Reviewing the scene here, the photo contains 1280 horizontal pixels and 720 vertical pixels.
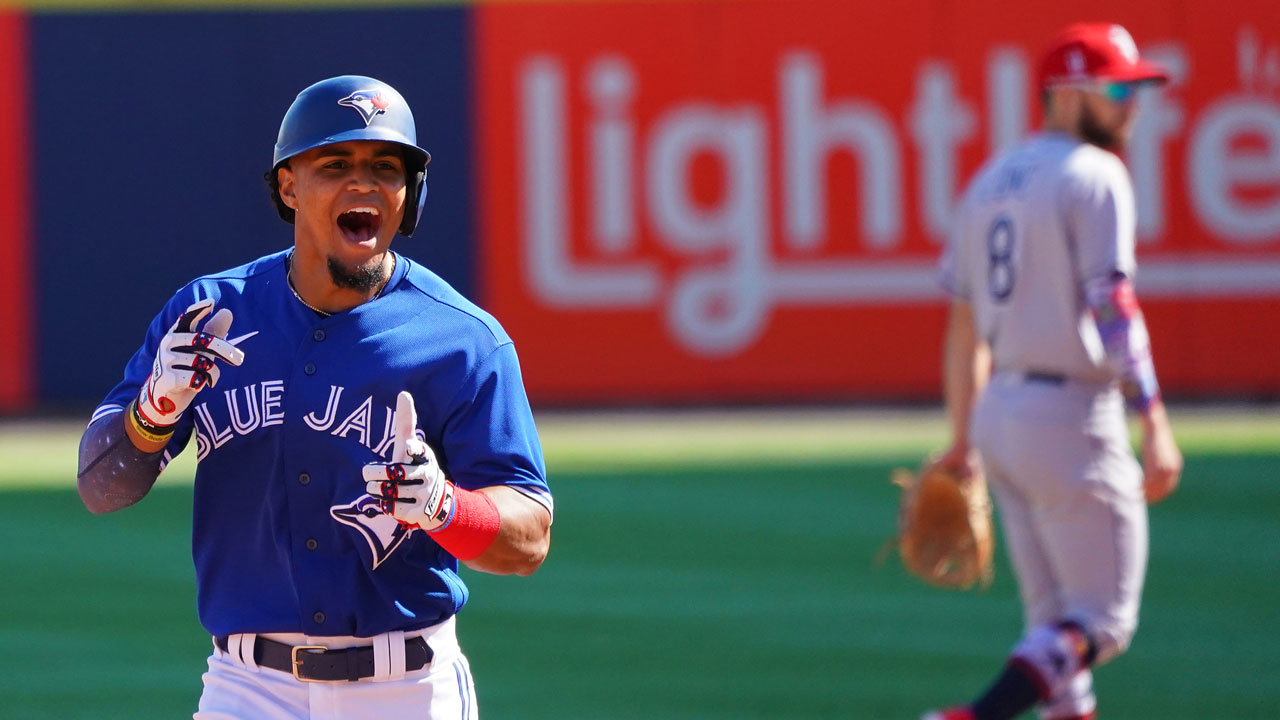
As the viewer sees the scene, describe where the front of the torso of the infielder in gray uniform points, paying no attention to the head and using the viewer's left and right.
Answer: facing away from the viewer and to the right of the viewer

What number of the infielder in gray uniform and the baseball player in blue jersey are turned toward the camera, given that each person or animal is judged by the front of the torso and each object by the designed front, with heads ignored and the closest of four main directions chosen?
1

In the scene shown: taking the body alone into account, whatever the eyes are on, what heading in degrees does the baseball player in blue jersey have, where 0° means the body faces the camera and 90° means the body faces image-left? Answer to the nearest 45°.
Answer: approximately 0°

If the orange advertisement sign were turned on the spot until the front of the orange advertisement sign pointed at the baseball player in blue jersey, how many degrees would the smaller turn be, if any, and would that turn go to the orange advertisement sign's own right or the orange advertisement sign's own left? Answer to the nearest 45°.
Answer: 0° — it already faces them

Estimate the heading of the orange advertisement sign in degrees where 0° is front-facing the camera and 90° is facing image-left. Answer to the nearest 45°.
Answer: approximately 0°

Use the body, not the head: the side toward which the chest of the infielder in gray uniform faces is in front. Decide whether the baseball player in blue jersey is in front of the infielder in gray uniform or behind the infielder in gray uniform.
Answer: behind

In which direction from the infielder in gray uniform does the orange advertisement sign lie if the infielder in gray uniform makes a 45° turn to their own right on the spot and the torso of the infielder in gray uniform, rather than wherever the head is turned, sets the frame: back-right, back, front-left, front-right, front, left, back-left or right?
left
